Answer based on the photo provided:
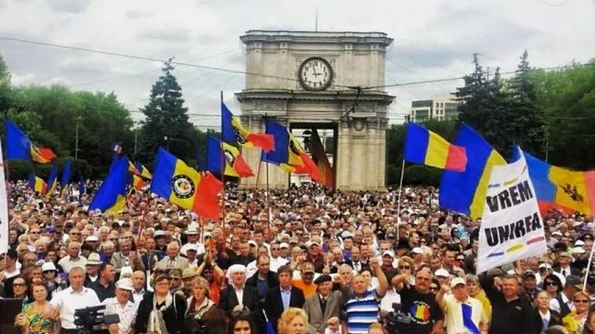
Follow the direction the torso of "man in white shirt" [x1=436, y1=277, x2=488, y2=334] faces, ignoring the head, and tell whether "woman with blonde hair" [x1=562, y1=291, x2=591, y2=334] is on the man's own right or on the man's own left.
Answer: on the man's own left

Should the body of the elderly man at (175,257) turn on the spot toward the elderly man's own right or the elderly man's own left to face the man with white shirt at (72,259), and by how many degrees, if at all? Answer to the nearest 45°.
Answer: approximately 90° to the elderly man's own right

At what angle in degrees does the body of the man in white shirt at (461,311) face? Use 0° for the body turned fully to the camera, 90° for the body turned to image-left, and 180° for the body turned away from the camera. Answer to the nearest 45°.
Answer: approximately 0°

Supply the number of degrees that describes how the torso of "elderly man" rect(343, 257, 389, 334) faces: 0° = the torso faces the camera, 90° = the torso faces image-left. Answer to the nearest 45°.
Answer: approximately 0°

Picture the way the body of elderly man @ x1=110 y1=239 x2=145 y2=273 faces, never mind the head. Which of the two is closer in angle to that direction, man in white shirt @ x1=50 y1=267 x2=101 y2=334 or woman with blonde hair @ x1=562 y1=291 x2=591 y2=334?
the man in white shirt

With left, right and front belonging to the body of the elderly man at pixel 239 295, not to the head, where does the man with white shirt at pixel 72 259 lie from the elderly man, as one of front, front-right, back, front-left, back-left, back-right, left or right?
back-right
